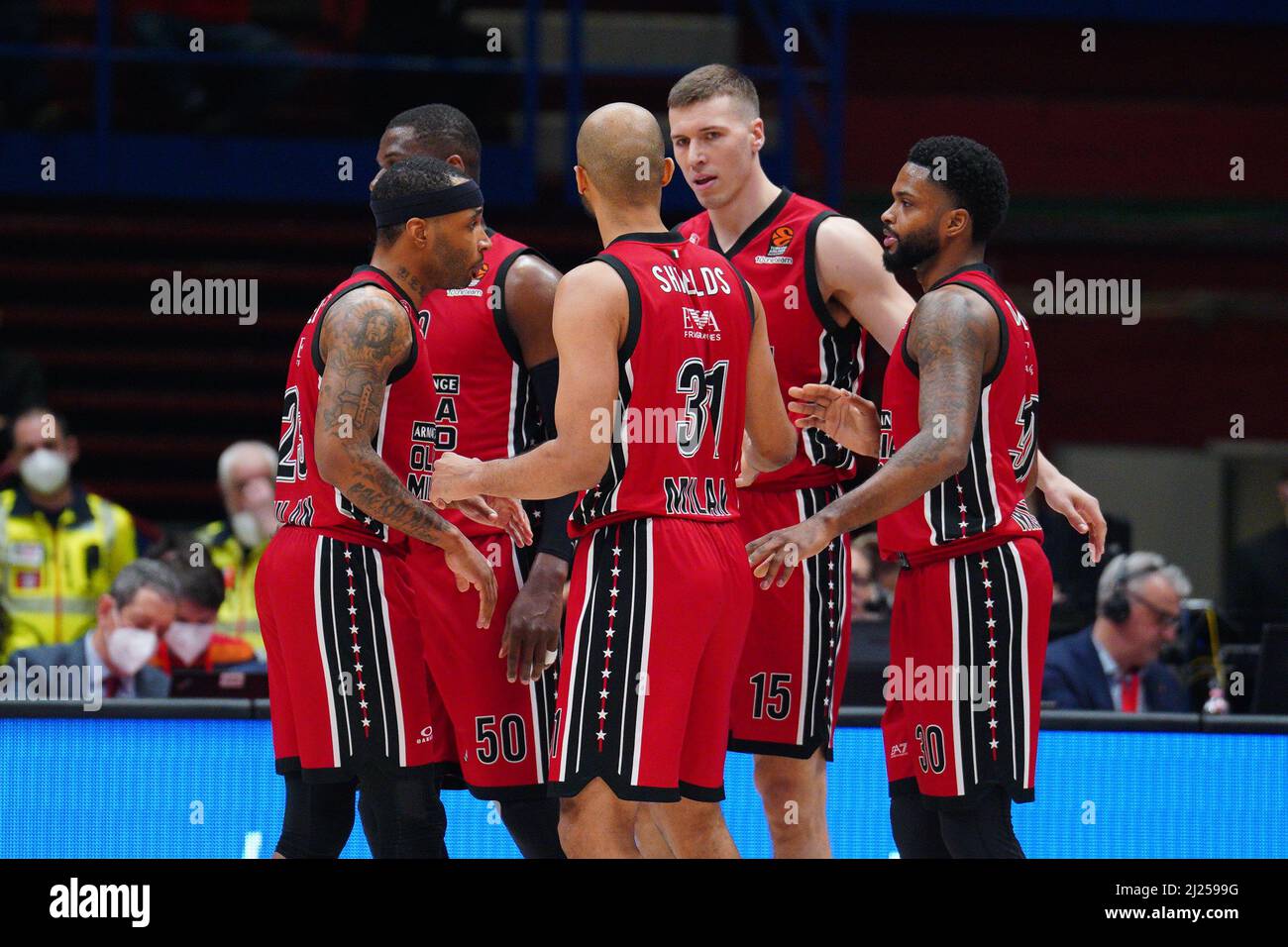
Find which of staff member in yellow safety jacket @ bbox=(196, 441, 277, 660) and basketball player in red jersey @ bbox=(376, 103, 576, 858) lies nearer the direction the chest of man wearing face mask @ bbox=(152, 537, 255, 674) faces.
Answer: the basketball player in red jersey

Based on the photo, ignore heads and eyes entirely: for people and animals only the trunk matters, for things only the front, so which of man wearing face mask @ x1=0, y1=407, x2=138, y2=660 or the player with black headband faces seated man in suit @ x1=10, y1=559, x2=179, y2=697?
the man wearing face mask

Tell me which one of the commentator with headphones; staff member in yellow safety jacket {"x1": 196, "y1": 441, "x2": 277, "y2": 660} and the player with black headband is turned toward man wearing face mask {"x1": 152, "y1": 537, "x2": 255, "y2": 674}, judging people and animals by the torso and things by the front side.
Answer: the staff member in yellow safety jacket

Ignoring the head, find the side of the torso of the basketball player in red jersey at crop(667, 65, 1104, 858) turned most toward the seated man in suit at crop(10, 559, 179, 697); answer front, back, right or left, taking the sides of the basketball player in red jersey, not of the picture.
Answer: right

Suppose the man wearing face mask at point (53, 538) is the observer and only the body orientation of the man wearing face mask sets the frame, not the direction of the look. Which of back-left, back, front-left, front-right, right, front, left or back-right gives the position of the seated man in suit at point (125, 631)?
front

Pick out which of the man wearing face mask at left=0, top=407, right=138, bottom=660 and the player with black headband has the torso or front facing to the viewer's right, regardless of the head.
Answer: the player with black headband

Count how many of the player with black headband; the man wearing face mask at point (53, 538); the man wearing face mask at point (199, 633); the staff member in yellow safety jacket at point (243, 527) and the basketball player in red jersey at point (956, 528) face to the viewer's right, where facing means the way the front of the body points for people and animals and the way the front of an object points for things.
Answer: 1

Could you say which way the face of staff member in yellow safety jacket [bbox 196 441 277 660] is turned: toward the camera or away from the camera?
toward the camera

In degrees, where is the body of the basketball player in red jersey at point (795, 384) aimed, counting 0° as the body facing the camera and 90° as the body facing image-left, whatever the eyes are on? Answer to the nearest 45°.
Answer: approximately 45°

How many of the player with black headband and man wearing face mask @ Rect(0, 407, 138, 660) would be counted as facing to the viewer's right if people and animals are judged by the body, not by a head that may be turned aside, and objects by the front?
1

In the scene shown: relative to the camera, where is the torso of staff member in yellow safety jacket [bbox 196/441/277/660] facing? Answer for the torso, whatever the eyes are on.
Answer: toward the camera

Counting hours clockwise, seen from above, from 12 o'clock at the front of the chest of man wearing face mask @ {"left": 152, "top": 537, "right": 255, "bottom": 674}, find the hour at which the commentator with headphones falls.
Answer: The commentator with headphones is roughly at 8 o'clock from the man wearing face mask.

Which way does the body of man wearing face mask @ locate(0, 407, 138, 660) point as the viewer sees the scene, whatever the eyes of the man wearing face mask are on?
toward the camera

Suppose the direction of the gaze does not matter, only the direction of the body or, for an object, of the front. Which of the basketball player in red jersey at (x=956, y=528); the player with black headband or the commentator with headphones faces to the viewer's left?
the basketball player in red jersey

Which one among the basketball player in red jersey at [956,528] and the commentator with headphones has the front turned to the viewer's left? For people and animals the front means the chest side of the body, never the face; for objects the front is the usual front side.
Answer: the basketball player in red jersey

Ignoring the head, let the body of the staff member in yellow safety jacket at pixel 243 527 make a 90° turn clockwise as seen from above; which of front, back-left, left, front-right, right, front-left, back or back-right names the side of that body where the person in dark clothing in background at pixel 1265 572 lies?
back

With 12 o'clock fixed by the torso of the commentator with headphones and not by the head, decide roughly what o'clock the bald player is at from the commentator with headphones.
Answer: The bald player is roughly at 2 o'clock from the commentator with headphones.
